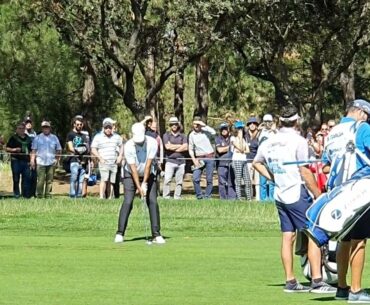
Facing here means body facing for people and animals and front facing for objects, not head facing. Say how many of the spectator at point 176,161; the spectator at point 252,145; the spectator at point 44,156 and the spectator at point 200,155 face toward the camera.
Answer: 4

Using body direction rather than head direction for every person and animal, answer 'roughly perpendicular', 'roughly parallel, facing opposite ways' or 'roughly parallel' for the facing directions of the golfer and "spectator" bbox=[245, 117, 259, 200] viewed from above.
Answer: roughly parallel

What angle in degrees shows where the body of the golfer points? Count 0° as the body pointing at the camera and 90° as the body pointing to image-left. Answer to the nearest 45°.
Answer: approximately 0°

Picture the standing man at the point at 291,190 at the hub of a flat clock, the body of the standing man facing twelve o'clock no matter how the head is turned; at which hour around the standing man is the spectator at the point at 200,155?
The spectator is roughly at 10 o'clock from the standing man.

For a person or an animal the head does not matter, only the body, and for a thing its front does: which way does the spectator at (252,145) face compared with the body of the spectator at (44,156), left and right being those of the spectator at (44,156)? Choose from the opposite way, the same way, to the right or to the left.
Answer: the same way

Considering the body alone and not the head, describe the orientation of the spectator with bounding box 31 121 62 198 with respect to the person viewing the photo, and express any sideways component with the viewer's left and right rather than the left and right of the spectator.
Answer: facing the viewer

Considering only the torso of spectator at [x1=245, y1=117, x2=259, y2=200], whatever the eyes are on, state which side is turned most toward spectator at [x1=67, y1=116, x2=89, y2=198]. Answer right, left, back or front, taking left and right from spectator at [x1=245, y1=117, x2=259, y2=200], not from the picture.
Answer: right

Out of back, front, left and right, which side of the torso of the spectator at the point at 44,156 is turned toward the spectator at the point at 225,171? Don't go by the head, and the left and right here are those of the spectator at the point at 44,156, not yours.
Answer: left

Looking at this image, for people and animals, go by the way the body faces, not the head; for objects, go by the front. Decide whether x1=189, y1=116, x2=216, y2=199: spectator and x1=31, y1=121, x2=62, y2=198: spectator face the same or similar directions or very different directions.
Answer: same or similar directions

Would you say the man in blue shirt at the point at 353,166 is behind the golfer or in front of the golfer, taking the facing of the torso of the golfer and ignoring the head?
in front

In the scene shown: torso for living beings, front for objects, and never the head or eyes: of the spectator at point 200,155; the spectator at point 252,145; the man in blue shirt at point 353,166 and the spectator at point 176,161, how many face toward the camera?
3

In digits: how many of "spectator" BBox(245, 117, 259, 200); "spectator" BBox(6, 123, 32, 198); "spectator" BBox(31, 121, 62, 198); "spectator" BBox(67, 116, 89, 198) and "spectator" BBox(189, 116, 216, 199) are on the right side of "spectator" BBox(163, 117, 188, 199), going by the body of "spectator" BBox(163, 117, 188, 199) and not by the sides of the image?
3

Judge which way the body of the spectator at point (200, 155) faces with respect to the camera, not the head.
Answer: toward the camera

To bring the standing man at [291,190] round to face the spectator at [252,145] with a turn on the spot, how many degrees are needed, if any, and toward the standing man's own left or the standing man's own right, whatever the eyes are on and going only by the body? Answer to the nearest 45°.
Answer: approximately 45° to the standing man's own left
